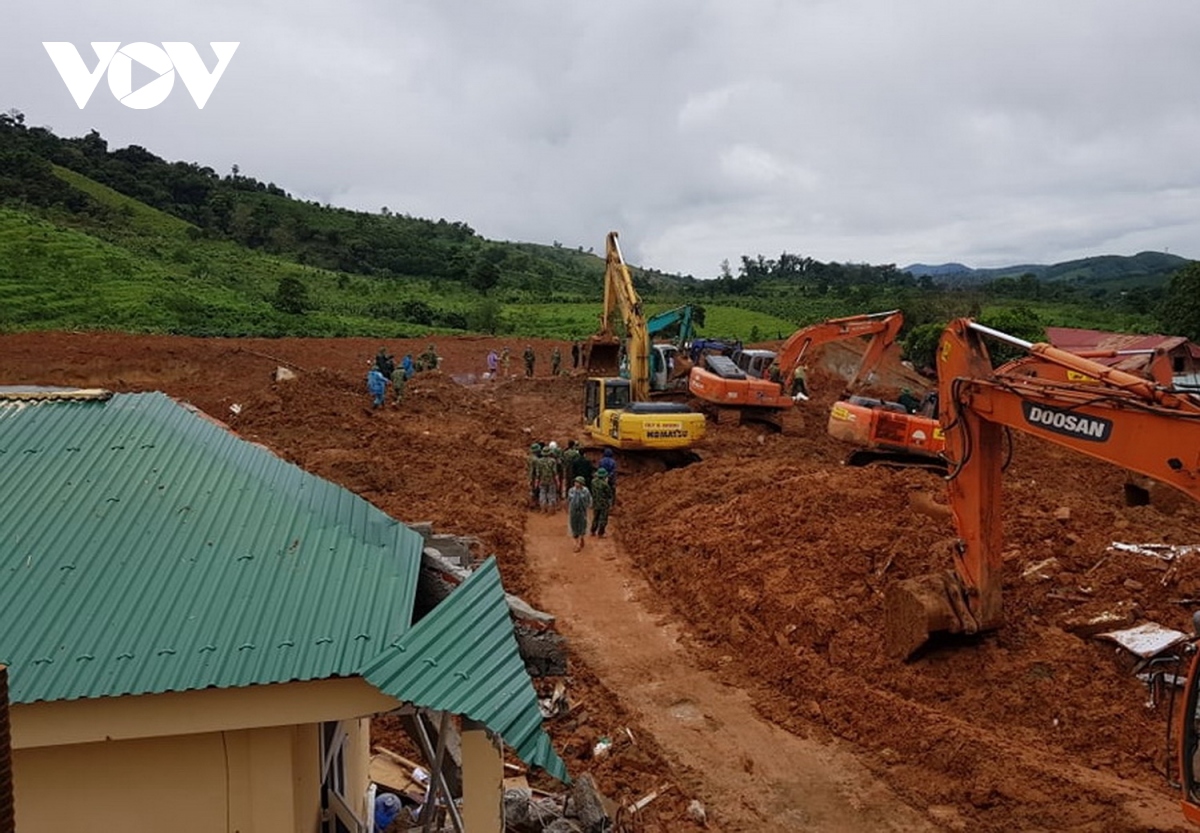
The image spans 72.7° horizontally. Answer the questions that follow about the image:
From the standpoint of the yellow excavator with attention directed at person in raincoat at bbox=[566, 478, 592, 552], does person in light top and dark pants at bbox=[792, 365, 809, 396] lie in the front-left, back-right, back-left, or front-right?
back-left

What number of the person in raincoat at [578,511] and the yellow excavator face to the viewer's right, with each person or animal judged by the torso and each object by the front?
0

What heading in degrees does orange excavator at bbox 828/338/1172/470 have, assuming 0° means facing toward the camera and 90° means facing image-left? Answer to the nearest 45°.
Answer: approximately 270°

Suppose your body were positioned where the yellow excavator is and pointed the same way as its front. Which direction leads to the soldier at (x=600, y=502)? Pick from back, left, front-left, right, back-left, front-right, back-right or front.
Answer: back-left
